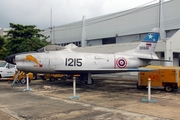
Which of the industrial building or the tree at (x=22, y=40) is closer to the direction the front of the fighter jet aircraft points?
the tree

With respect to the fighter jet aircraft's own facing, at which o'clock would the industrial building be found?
The industrial building is roughly at 4 o'clock from the fighter jet aircraft.

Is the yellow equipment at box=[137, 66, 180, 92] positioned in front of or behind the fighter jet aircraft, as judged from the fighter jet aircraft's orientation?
behind

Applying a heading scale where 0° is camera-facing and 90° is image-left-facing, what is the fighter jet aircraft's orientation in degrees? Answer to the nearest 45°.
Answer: approximately 90°

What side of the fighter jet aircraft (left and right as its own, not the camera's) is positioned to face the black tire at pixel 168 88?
back

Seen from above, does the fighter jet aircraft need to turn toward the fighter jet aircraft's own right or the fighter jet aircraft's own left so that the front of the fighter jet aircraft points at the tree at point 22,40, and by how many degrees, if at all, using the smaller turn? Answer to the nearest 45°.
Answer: approximately 45° to the fighter jet aircraft's own right

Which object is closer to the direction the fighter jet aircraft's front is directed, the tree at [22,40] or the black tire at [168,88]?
the tree

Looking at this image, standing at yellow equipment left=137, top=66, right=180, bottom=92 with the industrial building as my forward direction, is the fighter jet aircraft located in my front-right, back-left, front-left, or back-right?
front-left
